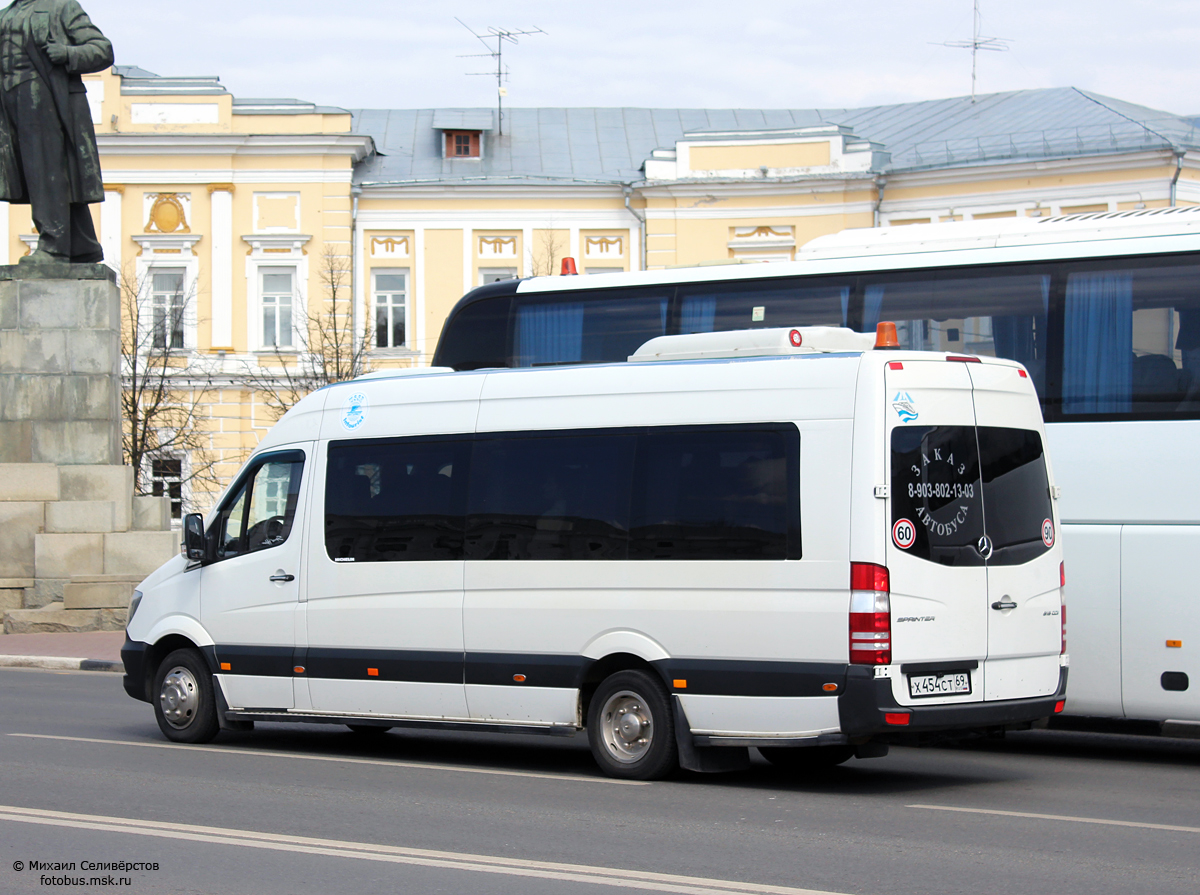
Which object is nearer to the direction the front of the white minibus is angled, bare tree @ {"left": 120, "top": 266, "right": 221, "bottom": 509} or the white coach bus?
the bare tree

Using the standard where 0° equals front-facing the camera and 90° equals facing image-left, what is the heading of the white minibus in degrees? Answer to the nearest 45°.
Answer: approximately 135°

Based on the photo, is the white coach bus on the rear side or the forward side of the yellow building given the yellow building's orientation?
on the forward side

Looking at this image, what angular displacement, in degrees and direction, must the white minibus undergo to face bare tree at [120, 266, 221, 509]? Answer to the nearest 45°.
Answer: approximately 45° to its right

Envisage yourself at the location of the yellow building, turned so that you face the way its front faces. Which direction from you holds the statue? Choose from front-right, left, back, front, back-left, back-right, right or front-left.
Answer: front

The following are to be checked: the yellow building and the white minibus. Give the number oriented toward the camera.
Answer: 1

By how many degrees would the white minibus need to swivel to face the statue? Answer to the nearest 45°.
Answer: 0° — it already faces it

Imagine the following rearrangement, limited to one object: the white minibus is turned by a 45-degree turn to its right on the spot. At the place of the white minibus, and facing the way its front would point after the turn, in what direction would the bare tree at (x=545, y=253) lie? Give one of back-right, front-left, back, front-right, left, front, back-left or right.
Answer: front

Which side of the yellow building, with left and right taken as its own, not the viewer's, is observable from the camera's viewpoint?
front

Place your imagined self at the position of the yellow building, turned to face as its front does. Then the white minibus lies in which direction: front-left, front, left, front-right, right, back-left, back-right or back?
front

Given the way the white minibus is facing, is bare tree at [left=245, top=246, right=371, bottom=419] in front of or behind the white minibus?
in front

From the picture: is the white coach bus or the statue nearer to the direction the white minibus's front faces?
the statue
